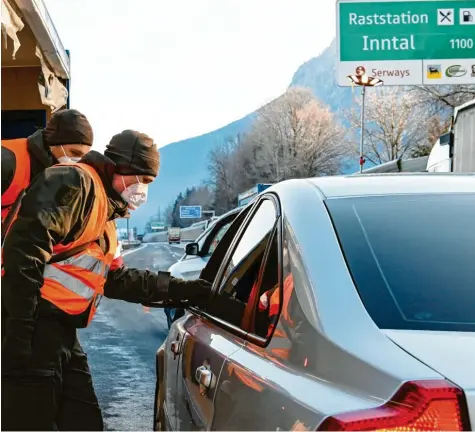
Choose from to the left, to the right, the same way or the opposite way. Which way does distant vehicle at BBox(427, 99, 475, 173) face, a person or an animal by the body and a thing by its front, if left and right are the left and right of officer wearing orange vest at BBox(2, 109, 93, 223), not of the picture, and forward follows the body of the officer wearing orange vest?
to the left

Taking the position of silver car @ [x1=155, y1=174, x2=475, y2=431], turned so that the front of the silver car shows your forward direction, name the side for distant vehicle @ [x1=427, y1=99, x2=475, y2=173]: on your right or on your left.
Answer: on your right

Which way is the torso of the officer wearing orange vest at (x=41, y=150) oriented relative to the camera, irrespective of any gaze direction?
to the viewer's right

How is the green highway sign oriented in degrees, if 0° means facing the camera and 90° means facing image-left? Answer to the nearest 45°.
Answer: approximately 0°

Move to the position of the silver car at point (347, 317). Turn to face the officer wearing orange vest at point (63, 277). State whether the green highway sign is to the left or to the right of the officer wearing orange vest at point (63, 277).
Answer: right

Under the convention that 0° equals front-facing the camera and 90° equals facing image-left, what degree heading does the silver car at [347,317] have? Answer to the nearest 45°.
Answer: approximately 135°

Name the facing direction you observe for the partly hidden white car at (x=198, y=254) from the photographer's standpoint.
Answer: facing away from the viewer and to the left of the viewer

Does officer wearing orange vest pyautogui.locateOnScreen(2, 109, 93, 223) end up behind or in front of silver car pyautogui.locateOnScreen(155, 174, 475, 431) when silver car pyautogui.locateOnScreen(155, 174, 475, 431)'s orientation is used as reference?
in front

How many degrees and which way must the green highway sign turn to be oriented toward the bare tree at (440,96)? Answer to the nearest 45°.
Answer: approximately 180°
